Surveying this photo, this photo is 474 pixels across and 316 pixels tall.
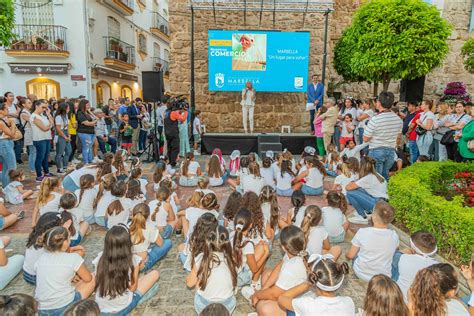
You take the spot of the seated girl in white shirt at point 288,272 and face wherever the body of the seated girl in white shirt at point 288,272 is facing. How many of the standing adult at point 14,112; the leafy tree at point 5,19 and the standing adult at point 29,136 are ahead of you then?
3

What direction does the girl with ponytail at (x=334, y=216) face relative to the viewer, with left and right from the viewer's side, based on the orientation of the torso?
facing away from the viewer and to the left of the viewer

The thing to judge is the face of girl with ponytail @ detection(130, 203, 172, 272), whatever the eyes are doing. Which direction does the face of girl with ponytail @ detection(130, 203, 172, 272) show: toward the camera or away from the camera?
away from the camera

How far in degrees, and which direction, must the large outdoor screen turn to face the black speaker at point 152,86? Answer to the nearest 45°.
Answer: approximately 45° to its right

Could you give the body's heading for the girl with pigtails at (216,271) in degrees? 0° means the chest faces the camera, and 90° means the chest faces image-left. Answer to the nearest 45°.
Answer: approximately 180°

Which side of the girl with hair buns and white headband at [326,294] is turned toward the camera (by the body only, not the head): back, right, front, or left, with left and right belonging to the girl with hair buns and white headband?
back

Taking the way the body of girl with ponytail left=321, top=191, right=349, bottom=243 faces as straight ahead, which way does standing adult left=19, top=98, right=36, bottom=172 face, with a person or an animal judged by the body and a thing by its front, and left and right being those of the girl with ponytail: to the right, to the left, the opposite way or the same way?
to the right

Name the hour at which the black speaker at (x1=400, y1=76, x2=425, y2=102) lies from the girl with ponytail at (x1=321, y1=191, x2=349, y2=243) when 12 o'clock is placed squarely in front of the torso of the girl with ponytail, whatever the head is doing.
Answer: The black speaker is roughly at 2 o'clock from the girl with ponytail.

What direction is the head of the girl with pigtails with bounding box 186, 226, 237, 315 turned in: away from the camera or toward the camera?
away from the camera

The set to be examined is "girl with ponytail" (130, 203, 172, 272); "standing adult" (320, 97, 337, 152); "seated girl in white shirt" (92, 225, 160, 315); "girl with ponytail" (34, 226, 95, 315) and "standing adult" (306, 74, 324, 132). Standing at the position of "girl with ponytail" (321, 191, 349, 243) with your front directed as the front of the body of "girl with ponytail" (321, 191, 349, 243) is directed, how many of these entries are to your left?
3

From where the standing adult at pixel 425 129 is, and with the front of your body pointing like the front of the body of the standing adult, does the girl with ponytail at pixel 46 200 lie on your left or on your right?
on your left
